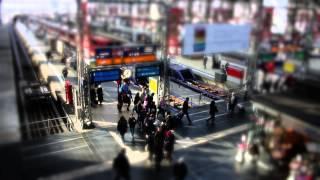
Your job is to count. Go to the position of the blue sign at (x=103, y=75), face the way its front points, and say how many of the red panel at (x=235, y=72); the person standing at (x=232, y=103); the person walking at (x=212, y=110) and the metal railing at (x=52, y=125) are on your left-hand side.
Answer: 3

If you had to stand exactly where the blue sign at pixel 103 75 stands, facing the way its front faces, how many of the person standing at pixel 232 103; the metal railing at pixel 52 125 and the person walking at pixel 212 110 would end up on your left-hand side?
2

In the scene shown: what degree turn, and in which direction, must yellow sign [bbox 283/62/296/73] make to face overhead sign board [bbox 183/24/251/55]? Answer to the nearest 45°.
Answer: approximately 90° to its right

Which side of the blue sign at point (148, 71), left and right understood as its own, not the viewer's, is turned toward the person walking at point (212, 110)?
left

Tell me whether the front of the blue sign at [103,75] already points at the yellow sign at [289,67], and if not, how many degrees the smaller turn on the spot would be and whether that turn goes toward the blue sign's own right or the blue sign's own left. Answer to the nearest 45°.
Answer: approximately 45° to the blue sign's own left

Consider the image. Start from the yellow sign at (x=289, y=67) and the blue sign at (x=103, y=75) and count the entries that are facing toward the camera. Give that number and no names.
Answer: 2

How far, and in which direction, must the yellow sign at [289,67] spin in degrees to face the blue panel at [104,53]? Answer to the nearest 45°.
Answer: approximately 90° to its right

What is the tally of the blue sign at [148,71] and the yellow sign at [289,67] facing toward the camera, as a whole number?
2

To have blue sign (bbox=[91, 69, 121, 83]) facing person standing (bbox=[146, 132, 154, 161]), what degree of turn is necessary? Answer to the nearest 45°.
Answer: approximately 45° to its left

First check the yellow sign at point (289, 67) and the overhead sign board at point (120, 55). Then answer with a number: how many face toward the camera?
2
